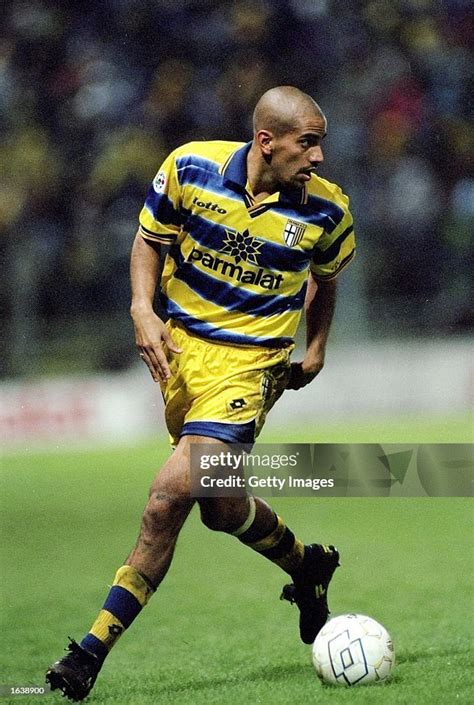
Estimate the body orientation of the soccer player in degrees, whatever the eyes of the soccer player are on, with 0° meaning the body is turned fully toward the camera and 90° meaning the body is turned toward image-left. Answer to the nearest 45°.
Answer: approximately 0°
